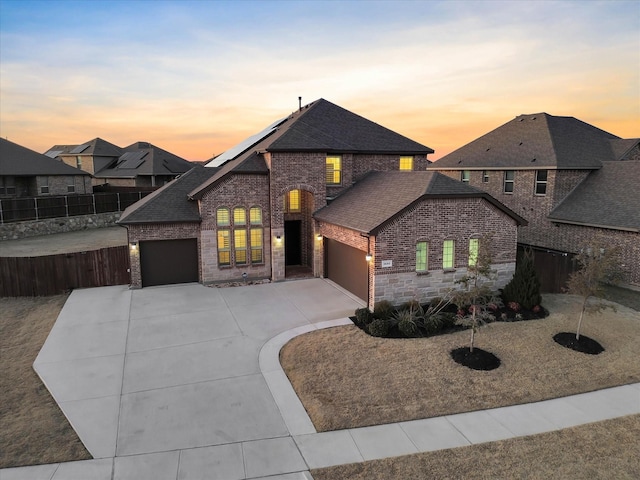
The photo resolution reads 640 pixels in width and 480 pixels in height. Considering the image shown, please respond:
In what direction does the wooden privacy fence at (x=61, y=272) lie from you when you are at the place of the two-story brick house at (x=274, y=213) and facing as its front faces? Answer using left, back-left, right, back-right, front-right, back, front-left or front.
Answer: right

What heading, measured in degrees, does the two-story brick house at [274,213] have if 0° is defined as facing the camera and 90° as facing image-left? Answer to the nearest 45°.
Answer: approximately 0°

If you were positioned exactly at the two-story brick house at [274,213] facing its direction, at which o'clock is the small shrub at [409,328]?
The small shrub is roughly at 11 o'clock from the two-story brick house.

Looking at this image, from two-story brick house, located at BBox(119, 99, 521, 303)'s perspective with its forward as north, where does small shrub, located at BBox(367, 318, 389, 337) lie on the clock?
The small shrub is roughly at 11 o'clock from the two-story brick house.

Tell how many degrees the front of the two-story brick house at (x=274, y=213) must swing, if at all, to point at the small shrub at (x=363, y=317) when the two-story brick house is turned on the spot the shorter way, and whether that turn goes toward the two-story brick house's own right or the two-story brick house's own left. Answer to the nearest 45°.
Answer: approximately 45° to the two-story brick house's own left

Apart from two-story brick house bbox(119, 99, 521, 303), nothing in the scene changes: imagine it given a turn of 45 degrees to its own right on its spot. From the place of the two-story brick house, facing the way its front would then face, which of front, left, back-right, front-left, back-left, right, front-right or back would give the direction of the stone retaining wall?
right

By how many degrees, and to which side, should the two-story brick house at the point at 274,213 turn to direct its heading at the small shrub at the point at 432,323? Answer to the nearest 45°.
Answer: approximately 45° to its left

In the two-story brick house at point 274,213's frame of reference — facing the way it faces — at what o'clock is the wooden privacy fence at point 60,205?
The wooden privacy fence is roughly at 4 o'clock from the two-story brick house.
